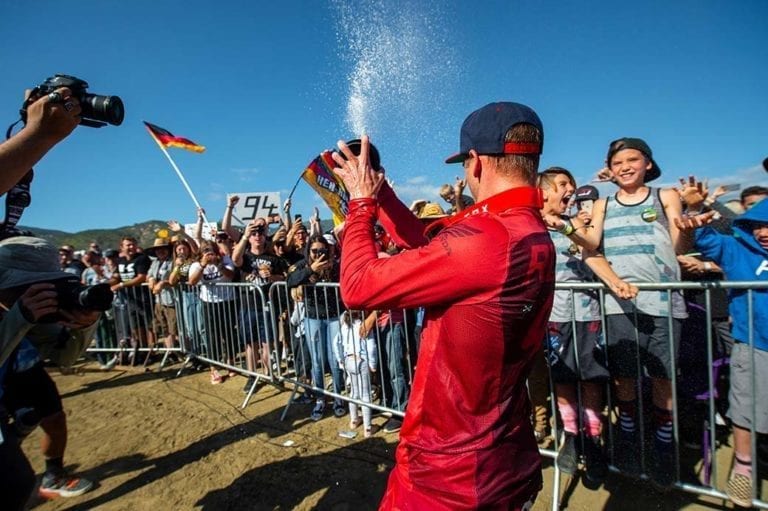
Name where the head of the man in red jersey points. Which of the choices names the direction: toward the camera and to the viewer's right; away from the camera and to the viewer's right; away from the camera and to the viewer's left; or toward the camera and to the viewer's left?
away from the camera and to the viewer's left

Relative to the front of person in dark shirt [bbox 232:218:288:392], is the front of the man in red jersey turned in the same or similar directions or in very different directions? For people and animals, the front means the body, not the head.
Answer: very different directions

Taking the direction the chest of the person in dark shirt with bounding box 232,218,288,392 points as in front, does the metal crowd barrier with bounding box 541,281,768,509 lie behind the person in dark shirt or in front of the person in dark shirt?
in front

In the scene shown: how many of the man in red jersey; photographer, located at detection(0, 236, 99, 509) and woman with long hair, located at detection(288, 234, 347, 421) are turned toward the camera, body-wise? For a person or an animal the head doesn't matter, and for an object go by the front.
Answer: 1

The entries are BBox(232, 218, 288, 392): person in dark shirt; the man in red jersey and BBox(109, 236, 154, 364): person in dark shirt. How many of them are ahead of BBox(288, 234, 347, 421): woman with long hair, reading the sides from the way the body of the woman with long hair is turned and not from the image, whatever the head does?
1

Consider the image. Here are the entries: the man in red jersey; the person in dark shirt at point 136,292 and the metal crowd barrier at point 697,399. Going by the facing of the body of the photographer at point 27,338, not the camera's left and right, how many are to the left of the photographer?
1

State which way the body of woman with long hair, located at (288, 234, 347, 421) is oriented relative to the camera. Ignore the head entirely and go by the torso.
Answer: toward the camera

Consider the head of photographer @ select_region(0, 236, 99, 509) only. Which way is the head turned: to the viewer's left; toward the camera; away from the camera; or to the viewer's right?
to the viewer's right

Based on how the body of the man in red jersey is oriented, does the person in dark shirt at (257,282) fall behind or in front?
in front

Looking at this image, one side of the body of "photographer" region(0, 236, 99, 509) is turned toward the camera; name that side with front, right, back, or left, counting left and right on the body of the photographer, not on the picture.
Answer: right

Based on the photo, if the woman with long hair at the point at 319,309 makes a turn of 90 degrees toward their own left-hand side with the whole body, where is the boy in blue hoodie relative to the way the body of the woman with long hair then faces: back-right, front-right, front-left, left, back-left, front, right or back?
front-right

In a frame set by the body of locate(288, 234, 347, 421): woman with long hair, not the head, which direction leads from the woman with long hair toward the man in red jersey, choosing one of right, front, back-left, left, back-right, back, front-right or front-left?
front

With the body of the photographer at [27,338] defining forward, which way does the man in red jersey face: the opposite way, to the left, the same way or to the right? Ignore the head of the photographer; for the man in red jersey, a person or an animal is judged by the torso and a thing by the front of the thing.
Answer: to the left

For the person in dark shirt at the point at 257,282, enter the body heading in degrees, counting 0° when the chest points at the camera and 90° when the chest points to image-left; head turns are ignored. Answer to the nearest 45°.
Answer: approximately 0°

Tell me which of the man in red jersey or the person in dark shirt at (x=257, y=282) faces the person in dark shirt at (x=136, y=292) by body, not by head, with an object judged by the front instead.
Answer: the man in red jersey
